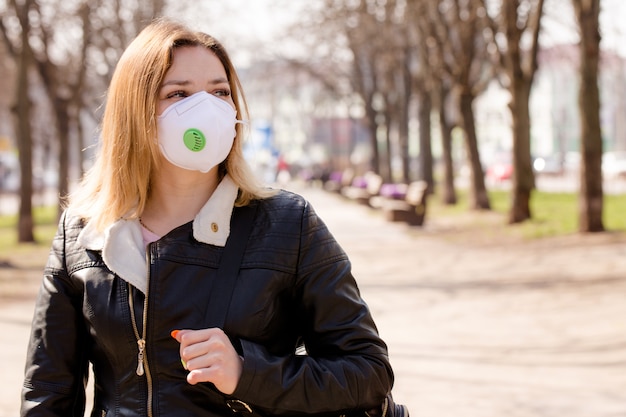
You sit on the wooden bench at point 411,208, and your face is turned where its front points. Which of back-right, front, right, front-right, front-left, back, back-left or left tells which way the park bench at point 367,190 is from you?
right

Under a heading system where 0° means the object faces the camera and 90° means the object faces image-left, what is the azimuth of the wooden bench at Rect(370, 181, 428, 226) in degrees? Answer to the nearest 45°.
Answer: approximately 90°

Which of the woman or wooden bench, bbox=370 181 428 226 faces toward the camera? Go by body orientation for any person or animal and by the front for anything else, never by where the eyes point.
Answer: the woman

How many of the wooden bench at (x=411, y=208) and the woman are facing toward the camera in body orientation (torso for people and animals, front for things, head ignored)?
1

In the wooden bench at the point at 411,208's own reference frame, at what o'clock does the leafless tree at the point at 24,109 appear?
The leafless tree is roughly at 11 o'clock from the wooden bench.

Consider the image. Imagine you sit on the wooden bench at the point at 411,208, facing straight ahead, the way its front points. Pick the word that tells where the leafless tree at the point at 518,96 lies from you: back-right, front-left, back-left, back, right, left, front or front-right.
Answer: back-left

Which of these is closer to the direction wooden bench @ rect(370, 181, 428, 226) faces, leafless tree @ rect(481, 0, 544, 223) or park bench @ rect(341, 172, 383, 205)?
the park bench

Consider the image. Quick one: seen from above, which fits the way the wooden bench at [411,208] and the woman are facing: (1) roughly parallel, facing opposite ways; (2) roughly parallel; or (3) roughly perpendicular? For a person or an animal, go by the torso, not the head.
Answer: roughly perpendicular

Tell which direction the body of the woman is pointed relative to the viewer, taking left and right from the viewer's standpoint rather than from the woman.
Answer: facing the viewer

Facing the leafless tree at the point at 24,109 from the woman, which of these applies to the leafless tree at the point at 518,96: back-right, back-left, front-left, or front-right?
front-right

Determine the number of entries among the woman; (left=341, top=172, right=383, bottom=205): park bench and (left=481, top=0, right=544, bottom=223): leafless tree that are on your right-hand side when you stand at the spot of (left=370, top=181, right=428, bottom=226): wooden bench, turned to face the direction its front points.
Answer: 1

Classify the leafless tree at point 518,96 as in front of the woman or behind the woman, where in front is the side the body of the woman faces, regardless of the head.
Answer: behind

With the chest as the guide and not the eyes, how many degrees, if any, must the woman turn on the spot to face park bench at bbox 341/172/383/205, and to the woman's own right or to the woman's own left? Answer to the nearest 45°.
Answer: approximately 180°

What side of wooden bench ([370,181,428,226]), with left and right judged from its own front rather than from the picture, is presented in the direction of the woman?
left

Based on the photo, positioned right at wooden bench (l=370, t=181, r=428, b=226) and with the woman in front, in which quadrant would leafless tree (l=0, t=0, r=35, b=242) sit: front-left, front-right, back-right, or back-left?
front-right
